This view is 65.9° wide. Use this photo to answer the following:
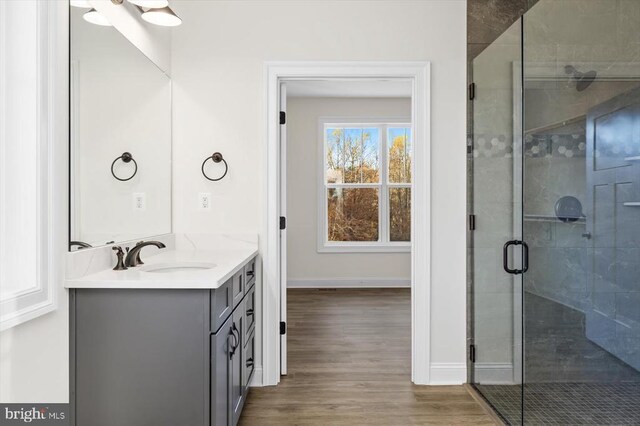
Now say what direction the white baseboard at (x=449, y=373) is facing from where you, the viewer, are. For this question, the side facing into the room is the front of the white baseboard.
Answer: facing the viewer

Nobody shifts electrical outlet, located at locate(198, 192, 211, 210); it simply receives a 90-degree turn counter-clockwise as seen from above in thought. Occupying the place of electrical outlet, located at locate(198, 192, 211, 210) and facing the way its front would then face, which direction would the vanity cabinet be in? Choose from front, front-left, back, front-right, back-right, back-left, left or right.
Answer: right

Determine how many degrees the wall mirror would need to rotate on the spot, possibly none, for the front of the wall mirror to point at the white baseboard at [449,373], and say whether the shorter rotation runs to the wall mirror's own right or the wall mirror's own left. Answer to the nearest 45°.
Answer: approximately 45° to the wall mirror's own left

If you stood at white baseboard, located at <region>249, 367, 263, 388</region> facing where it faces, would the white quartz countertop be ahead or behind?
ahead

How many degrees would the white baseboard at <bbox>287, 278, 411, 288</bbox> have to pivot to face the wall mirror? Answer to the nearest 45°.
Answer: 0° — it already faces it

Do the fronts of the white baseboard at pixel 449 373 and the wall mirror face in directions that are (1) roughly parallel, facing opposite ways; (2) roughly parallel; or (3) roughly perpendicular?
roughly perpendicular

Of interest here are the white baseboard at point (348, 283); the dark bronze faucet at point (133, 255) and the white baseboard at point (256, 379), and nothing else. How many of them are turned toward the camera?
2

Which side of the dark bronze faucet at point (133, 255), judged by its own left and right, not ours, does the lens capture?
right

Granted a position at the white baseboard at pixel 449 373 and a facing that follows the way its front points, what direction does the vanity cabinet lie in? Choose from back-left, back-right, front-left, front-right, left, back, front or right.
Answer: front-right

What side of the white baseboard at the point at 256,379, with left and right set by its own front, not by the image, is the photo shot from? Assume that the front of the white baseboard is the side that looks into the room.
front

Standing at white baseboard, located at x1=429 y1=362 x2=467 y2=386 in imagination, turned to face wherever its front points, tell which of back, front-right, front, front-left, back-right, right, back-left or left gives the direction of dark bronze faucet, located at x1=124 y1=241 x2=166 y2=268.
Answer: front-right

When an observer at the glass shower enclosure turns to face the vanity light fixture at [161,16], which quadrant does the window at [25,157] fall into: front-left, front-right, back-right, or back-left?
front-left

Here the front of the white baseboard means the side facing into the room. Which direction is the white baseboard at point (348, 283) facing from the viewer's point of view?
toward the camera

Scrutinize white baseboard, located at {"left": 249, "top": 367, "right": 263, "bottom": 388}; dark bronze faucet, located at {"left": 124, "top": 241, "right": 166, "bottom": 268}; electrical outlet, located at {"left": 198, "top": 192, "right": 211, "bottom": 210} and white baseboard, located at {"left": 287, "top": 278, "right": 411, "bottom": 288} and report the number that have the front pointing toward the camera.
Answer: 3

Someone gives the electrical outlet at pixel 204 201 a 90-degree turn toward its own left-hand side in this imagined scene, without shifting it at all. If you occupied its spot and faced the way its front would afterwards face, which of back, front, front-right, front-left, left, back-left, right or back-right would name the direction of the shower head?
front-right

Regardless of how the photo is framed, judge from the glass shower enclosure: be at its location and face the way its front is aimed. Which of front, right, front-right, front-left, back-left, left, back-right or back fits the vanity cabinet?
front

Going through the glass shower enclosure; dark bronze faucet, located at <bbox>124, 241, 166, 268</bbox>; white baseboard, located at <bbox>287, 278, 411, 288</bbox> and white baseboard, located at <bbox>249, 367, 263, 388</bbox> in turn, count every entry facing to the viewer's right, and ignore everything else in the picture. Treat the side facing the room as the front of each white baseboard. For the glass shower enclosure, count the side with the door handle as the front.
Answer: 1
